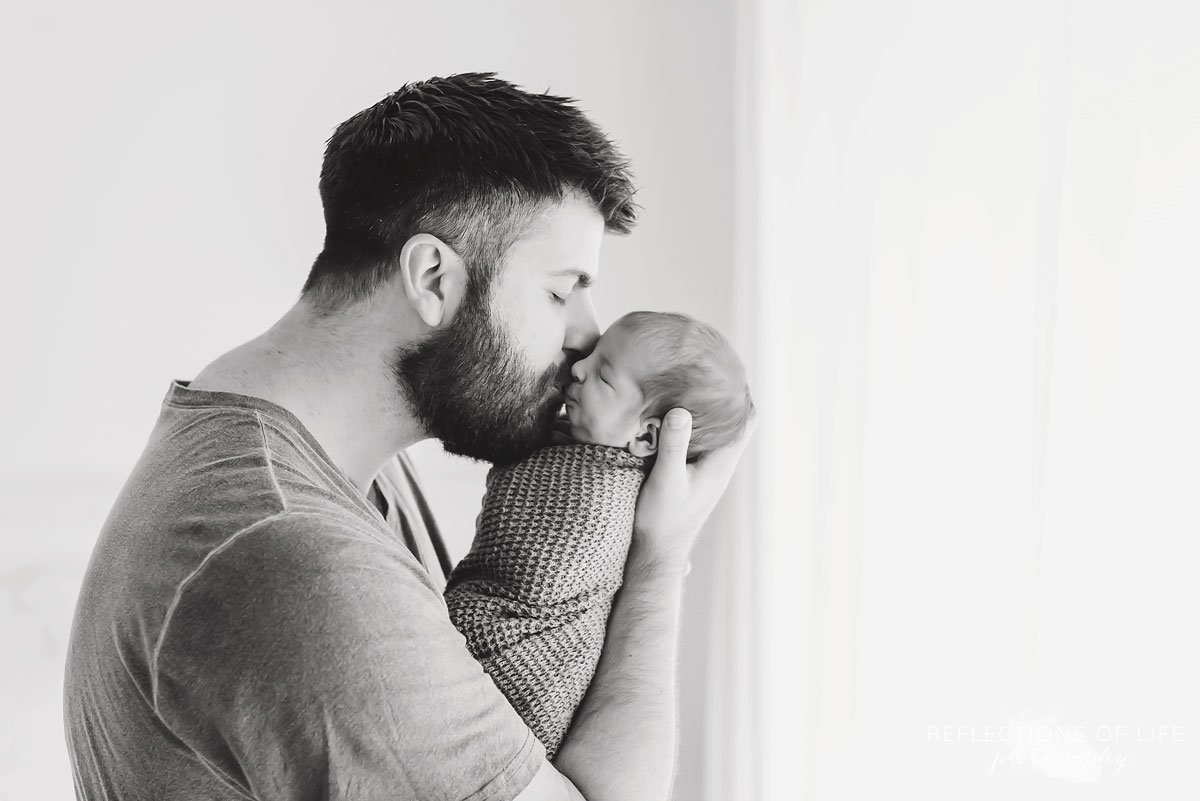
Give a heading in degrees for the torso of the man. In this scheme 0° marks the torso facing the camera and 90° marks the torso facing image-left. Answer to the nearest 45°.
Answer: approximately 270°

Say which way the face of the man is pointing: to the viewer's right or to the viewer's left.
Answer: to the viewer's right

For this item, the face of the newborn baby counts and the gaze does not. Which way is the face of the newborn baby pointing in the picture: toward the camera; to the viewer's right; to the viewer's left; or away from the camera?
to the viewer's left

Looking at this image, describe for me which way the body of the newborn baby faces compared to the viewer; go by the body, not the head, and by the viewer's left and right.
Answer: facing to the left of the viewer
